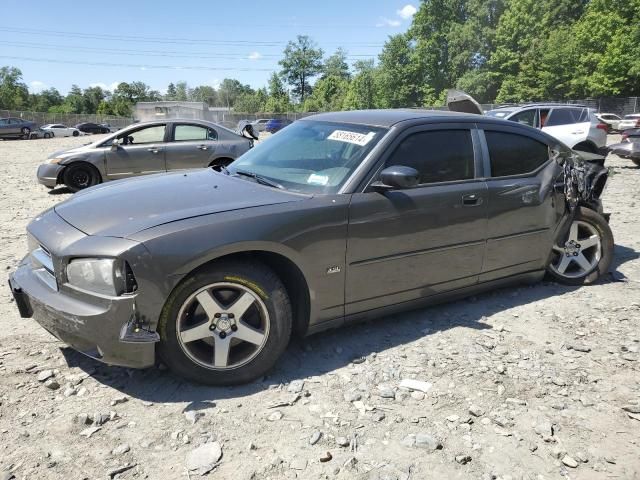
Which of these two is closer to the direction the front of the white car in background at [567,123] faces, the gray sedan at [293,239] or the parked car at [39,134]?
the parked car

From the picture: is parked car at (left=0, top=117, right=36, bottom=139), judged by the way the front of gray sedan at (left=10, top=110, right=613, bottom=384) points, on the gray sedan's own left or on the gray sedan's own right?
on the gray sedan's own right

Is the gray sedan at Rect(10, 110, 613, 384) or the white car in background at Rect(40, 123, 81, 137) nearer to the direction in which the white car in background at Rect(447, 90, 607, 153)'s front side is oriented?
the white car in background

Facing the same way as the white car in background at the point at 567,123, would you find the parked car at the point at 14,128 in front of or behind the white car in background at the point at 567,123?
in front

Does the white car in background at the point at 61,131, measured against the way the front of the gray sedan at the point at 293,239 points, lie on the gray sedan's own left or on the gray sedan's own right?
on the gray sedan's own right

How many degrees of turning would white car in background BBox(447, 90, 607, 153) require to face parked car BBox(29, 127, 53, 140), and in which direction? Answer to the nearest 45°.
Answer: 0° — it already faces it

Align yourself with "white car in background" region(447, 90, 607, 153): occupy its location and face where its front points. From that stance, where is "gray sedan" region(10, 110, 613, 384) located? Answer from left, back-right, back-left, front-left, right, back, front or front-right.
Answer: left

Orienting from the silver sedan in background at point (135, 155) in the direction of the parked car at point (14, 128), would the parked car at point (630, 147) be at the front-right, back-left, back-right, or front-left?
back-right

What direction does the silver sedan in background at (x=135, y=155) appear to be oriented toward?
to the viewer's left

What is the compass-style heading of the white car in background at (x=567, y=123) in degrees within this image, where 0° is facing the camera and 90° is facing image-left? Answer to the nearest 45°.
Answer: approximately 90°
